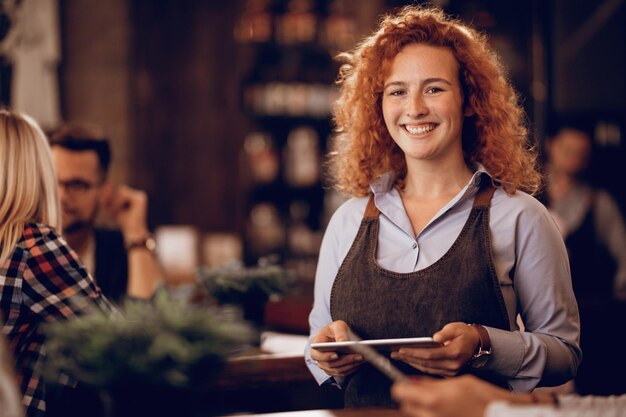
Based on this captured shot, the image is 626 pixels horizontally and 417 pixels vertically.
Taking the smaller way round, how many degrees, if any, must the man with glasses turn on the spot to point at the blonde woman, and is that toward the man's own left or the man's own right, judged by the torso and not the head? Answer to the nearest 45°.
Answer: approximately 45° to the man's own left

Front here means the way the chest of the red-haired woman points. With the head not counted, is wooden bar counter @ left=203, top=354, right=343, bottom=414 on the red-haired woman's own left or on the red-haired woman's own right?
on the red-haired woman's own right

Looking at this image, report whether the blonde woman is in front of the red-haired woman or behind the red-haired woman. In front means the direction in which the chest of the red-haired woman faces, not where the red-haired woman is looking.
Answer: in front

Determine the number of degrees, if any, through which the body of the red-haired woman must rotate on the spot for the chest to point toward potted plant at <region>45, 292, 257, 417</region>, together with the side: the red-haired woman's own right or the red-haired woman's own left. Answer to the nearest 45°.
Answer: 0° — they already face it

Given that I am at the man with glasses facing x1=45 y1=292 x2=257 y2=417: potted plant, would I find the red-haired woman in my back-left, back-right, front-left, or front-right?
front-left

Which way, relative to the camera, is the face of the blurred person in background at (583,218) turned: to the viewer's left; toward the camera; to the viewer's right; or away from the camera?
toward the camera

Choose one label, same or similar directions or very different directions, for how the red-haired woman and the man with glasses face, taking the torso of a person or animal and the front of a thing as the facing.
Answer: same or similar directions

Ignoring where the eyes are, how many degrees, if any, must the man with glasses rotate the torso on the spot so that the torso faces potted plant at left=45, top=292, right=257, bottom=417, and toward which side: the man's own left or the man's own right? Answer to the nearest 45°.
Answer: approximately 45° to the man's own left

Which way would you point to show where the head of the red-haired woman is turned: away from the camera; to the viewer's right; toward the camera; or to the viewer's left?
toward the camera

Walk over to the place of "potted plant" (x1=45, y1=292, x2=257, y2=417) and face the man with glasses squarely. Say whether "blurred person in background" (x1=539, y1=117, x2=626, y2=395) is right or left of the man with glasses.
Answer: right

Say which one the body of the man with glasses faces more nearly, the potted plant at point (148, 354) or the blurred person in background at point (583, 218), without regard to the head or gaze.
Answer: the potted plant

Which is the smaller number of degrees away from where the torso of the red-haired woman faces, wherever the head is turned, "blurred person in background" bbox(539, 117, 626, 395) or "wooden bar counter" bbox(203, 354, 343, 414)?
the wooden bar counter

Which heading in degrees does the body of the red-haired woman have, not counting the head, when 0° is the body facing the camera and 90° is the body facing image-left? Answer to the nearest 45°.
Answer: approximately 45°

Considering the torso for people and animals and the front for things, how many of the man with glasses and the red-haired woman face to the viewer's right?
0

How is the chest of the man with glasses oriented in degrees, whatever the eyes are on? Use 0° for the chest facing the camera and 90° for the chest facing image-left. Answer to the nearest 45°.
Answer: approximately 45°
